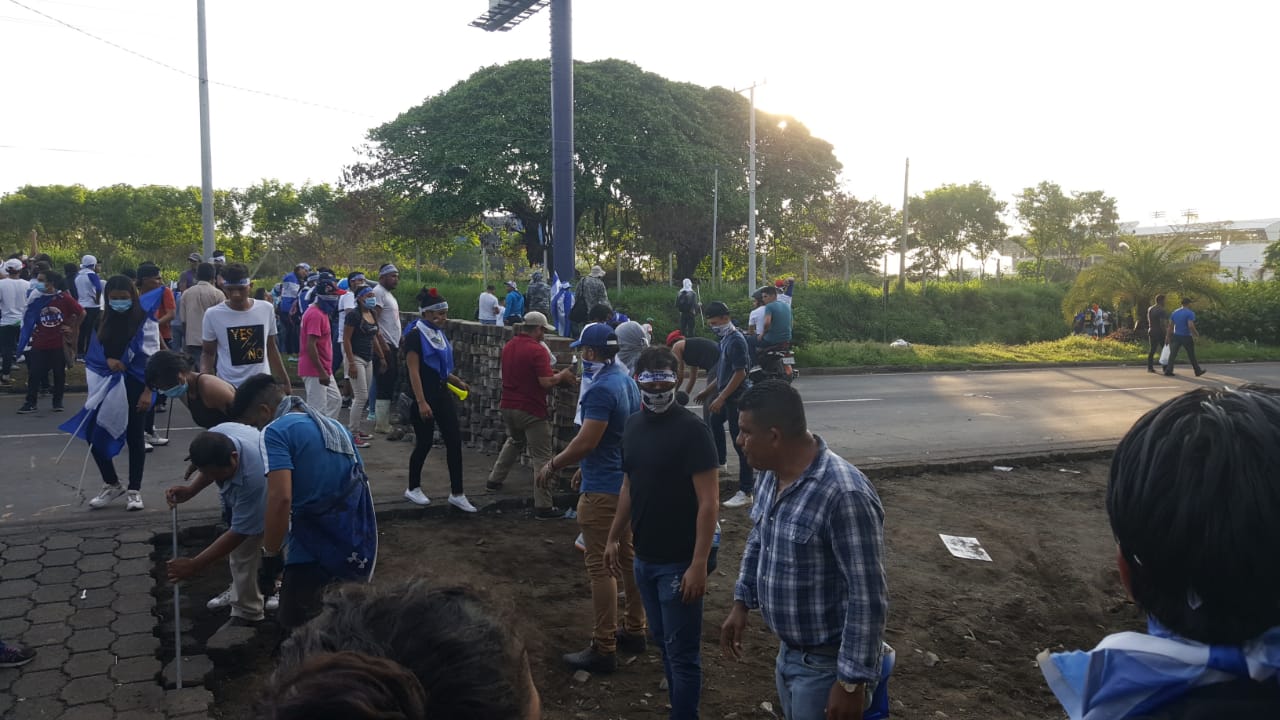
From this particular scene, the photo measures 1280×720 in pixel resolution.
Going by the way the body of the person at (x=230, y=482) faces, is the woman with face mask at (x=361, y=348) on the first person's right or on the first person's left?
on the first person's right

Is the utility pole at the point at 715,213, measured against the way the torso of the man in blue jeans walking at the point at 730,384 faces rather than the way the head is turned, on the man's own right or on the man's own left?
on the man's own right

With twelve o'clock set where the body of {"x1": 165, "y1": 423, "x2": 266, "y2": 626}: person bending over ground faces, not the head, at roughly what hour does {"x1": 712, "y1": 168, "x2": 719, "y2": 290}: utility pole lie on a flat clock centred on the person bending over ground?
The utility pole is roughly at 4 o'clock from the person bending over ground.

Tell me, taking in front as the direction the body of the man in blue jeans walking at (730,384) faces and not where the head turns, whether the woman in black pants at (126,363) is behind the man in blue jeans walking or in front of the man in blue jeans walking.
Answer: in front

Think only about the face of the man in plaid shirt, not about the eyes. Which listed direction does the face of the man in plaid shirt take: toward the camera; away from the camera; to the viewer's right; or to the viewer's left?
to the viewer's left

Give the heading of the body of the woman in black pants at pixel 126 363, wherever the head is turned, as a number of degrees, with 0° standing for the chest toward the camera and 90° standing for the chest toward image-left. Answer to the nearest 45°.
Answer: approximately 0°

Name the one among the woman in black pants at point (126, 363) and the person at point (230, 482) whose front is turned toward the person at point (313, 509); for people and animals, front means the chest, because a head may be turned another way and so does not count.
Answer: the woman in black pants

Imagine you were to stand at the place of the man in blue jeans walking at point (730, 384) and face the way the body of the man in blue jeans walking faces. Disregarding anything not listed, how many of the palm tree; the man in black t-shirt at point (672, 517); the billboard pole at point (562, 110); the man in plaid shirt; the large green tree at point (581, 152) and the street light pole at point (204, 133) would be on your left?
2

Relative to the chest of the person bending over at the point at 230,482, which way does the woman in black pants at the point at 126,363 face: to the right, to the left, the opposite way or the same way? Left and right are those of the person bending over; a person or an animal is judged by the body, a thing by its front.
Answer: to the left

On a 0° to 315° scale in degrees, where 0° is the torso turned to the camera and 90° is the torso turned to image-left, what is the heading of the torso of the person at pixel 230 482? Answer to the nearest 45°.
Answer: approximately 90°

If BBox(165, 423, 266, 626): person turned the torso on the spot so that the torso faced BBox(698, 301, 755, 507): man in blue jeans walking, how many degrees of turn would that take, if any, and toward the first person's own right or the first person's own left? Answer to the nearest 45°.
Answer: approximately 135° to the first person's own right
